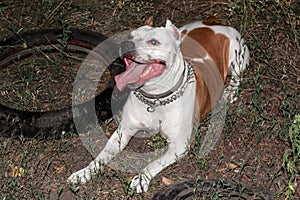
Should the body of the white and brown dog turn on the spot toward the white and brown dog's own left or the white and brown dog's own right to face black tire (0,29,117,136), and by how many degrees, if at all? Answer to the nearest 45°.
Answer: approximately 90° to the white and brown dog's own right

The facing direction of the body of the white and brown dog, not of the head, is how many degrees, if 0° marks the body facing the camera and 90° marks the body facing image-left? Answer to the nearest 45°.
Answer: approximately 45°

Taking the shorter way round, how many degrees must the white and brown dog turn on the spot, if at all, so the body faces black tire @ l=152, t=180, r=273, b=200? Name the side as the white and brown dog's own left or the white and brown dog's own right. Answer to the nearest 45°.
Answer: approximately 90° to the white and brown dog's own left
